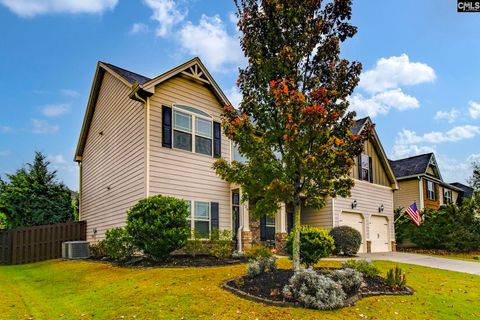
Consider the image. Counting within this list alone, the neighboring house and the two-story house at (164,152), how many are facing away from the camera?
0

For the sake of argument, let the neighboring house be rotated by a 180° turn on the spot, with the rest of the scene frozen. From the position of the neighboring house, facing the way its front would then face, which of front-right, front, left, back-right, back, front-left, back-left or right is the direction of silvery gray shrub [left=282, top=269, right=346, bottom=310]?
back-left

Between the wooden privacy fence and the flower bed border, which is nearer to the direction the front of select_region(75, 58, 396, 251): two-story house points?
the flower bed border

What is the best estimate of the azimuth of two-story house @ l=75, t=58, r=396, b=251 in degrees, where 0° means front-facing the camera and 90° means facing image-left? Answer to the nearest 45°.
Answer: approximately 315°

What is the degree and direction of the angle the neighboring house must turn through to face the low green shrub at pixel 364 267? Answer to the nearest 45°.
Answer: approximately 45° to its right

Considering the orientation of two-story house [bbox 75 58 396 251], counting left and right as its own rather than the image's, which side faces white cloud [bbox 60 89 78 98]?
back
